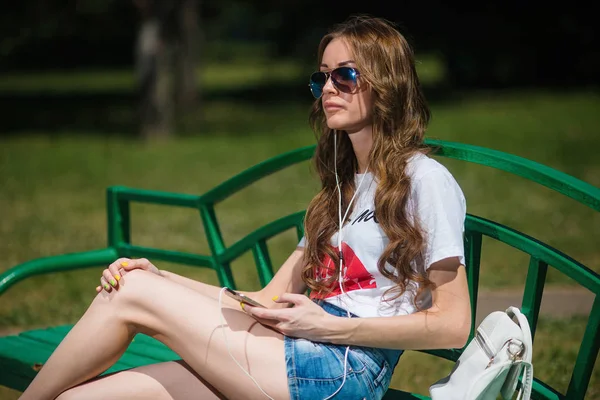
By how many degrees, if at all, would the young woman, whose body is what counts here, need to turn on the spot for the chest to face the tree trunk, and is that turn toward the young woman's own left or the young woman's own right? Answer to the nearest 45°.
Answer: approximately 135° to the young woman's own right

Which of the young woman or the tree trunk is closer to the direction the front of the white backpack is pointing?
the young woman

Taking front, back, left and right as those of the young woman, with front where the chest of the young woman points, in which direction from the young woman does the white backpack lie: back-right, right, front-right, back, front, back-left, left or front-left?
left

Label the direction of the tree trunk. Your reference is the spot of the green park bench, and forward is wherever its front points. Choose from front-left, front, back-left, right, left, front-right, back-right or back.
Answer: back-right

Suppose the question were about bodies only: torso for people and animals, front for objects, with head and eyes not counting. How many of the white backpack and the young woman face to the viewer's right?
0

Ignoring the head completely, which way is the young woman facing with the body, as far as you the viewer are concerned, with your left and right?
facing the viewer and to the left of the viewer
